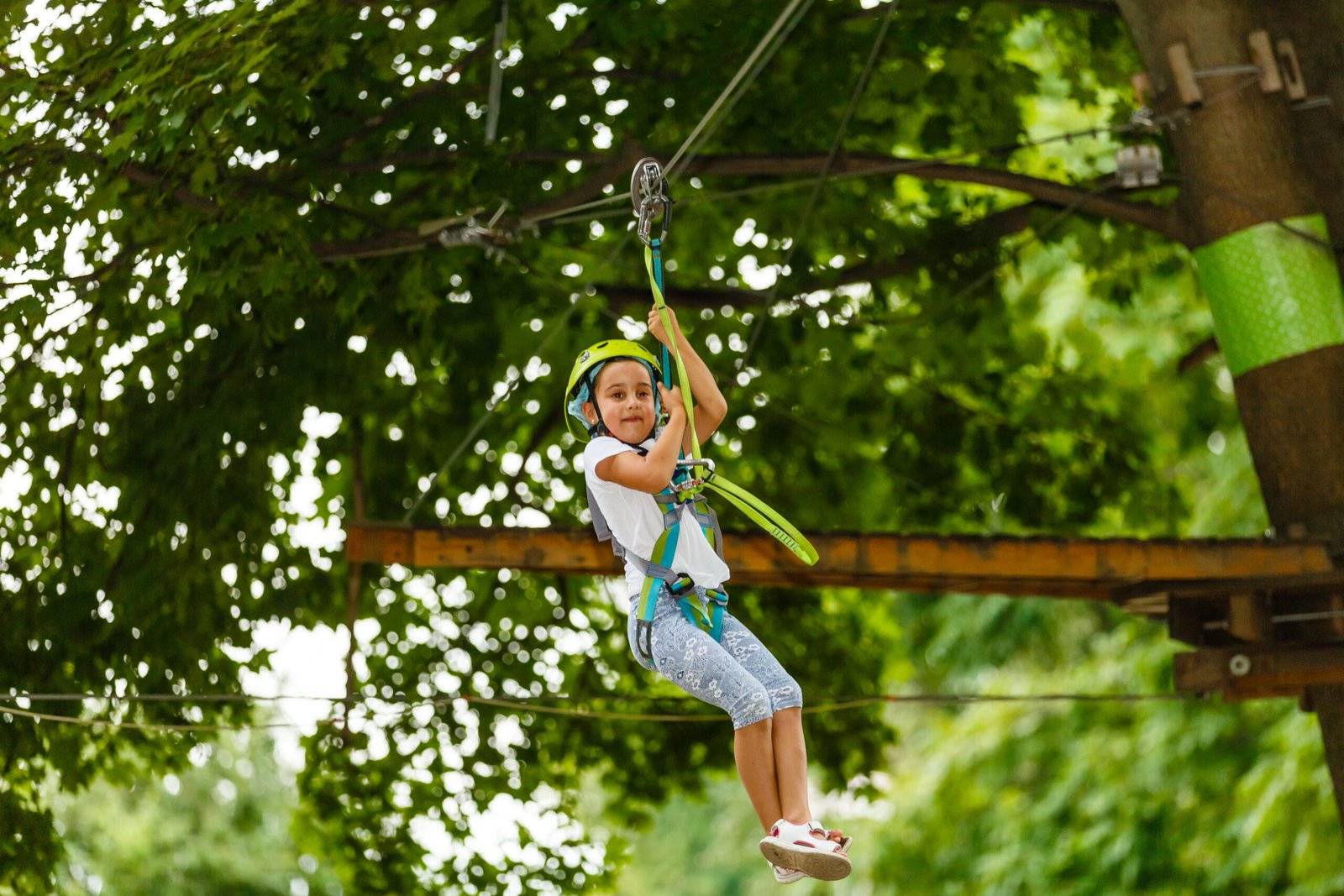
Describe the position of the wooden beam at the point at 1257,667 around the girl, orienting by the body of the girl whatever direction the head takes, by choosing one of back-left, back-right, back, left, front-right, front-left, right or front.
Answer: left

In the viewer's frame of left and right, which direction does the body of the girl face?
facing the viewer and to the right of the viewer

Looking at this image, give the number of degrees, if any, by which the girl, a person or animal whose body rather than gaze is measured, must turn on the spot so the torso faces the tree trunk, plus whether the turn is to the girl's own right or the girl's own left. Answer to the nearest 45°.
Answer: approximately 90° to the girl's own left
